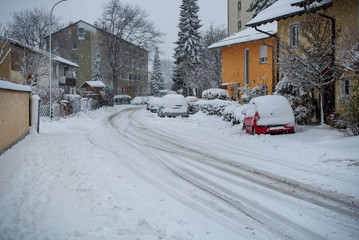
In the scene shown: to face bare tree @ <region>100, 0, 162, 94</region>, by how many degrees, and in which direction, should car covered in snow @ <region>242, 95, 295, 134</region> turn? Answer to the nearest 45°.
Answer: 0° — it already faces it

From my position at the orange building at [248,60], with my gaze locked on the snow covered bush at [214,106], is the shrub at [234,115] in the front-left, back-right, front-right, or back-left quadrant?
front-left
